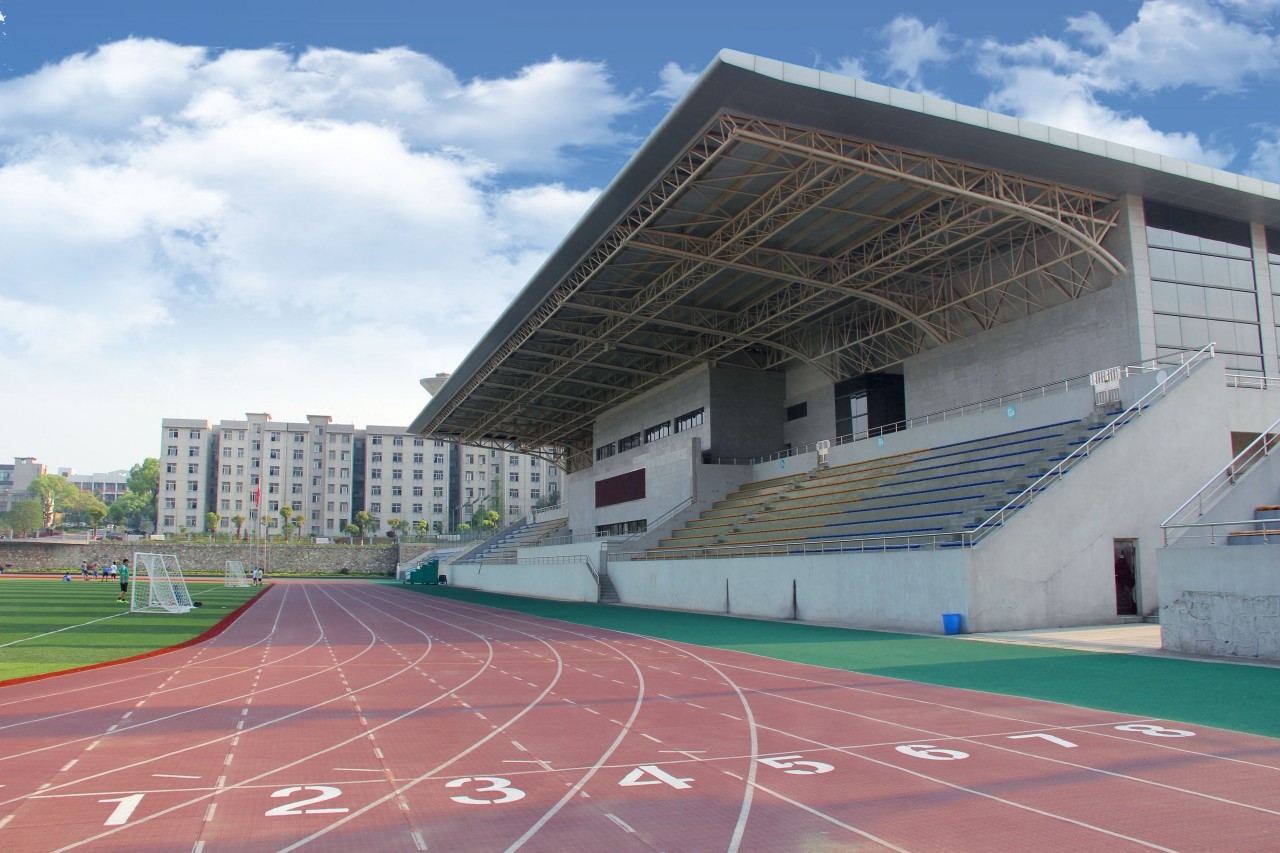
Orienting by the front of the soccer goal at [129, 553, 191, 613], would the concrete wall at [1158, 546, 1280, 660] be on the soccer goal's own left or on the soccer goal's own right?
on the soccer goal's own left

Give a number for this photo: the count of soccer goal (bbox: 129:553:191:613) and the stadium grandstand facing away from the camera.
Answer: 0

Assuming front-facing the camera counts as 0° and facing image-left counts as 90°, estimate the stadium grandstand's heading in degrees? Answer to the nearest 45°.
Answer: approximately 45°

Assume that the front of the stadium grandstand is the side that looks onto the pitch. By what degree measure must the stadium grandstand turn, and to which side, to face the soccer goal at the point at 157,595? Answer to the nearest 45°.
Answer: approximately 45° to its right
